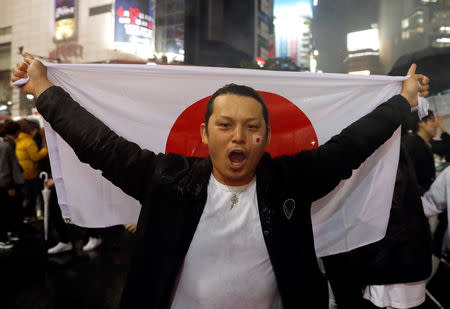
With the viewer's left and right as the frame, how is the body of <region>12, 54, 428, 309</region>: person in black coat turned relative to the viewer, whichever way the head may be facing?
facing the viewer

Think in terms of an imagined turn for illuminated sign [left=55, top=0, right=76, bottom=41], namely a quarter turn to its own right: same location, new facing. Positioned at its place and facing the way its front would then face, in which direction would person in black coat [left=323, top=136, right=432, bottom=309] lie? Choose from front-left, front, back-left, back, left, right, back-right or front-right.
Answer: left

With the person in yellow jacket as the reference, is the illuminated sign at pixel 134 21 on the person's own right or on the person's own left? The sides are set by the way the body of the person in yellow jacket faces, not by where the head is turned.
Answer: on the person's own left

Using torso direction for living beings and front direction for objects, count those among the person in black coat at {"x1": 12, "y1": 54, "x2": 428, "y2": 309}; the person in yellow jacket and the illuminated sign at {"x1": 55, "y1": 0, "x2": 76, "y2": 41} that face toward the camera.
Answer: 2

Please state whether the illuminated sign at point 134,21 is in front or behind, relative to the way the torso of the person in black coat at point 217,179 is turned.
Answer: behind

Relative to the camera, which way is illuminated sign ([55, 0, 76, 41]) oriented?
toward the camera

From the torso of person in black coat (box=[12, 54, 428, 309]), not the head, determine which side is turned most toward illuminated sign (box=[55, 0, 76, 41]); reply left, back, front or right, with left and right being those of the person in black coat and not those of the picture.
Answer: back
